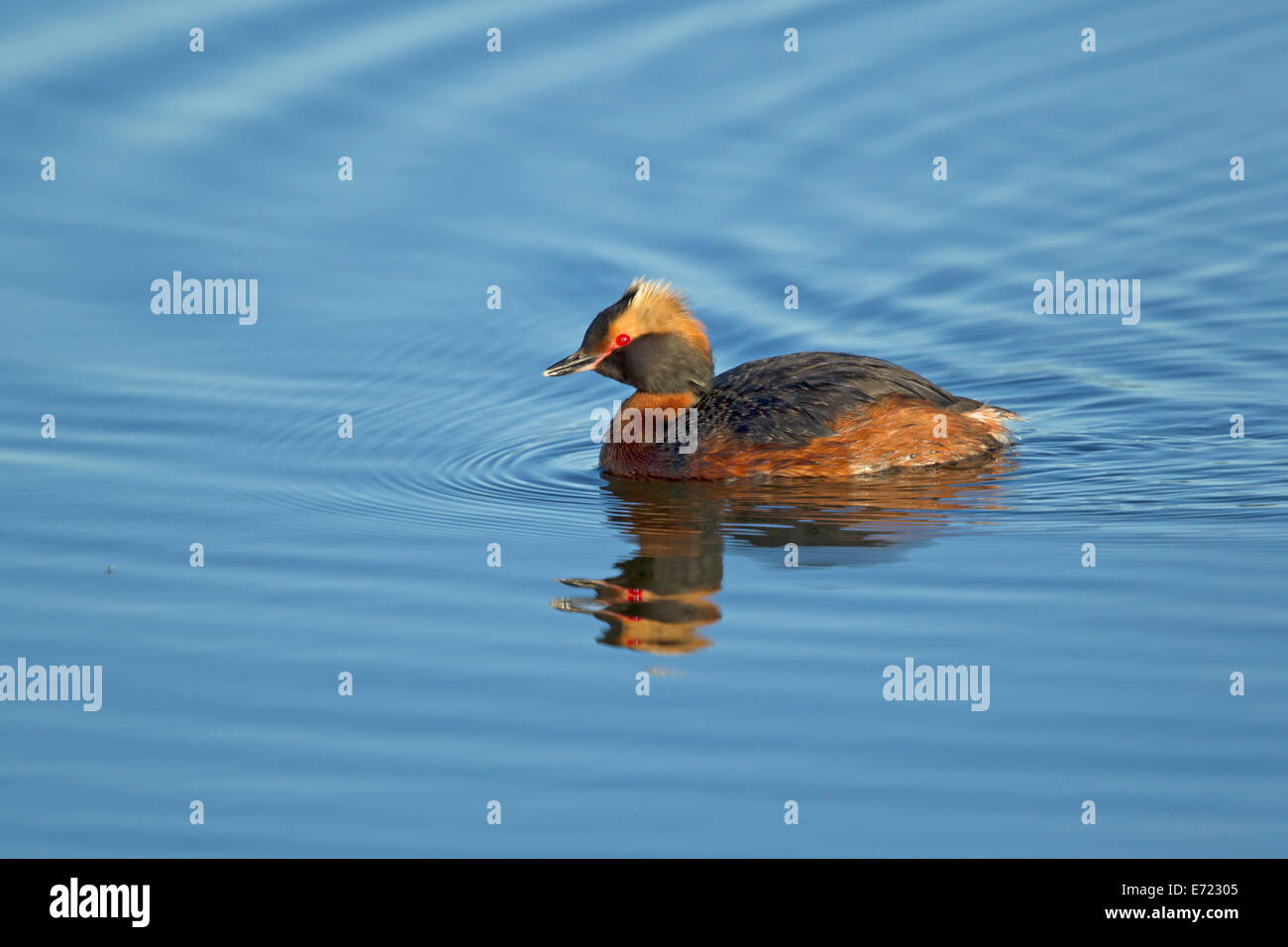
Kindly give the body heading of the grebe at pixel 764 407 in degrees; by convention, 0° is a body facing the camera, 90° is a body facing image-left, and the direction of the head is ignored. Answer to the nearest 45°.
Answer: approximately 90°
